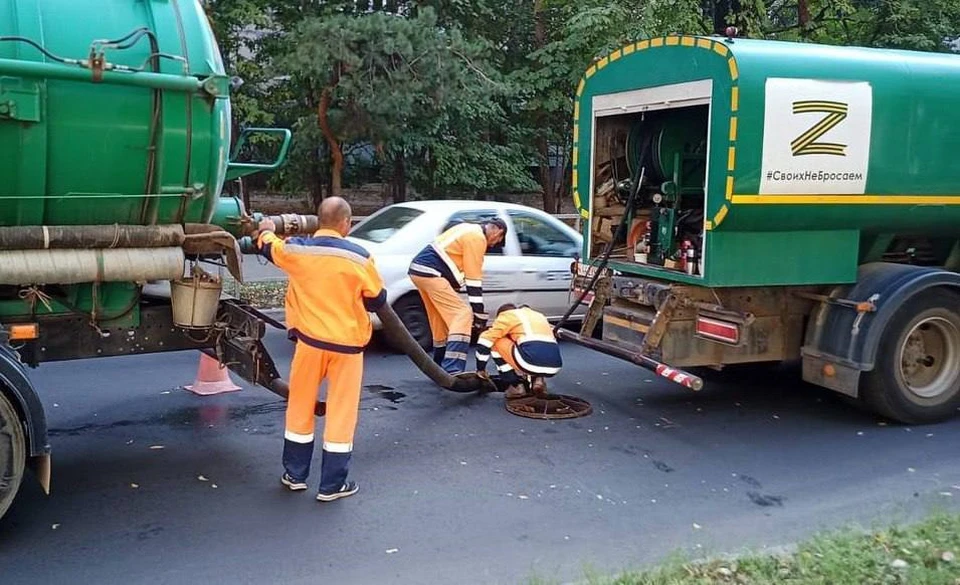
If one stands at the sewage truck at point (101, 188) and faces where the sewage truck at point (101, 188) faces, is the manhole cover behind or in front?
behind

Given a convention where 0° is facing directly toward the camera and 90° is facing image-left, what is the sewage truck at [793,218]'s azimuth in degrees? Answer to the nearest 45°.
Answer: approximately 225°

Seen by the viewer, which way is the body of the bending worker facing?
to the viewer's right

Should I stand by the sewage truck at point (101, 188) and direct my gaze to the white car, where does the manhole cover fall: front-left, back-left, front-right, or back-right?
front-right

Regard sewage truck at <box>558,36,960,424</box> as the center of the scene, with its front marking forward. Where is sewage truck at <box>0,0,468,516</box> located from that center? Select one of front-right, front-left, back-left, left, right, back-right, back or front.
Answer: back

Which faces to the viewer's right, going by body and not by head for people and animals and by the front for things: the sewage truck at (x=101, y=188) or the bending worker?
the bending worker

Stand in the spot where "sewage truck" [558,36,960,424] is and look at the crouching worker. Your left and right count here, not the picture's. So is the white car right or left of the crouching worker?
right
